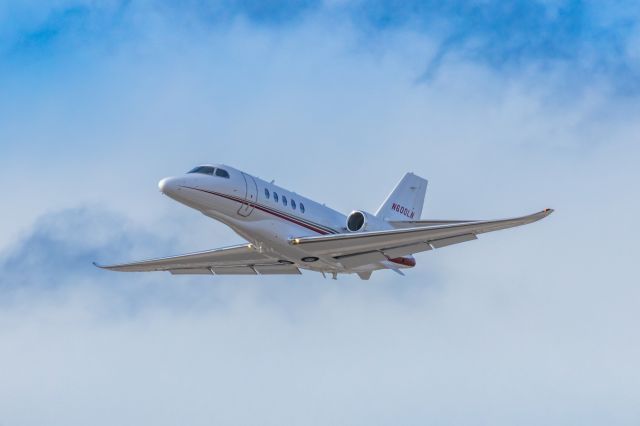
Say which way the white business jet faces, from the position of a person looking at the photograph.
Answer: facing the viewer and to the left of the viewer
